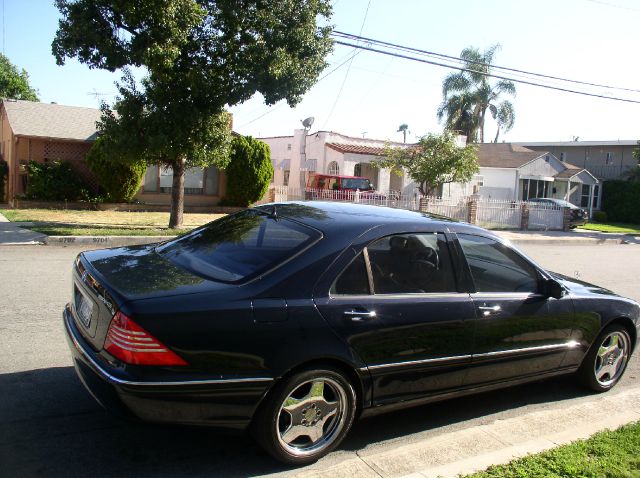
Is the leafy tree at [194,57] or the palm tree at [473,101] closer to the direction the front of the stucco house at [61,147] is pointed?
the leafy tree

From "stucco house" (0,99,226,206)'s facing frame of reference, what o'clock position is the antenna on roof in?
The antenna on roof is roughly at 8 o'clock from the stucco house.

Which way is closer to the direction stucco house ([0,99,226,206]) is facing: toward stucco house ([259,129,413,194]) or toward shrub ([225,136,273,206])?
the shrub

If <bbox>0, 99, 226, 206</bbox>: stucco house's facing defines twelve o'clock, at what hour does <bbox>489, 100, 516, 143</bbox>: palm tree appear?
The palm tree is roughly at 8 o'clock from the stucco house.

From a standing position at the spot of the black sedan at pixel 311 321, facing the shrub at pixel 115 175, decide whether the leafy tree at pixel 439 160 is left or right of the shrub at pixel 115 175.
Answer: right

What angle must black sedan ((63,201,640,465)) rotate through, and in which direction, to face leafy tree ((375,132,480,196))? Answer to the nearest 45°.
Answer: approximately 45° to its left

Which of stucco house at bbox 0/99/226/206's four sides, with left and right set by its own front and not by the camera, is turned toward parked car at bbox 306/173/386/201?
left

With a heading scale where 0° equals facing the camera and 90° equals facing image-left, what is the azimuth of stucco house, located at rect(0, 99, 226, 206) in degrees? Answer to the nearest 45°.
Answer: approximately 0°

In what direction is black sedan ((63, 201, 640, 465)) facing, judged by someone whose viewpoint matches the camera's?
facing away from the viewer and to the right of the viewer

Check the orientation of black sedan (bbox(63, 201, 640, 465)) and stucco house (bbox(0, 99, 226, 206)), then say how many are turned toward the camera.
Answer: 1

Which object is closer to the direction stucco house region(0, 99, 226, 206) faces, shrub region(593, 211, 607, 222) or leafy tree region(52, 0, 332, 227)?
the leafy tree
